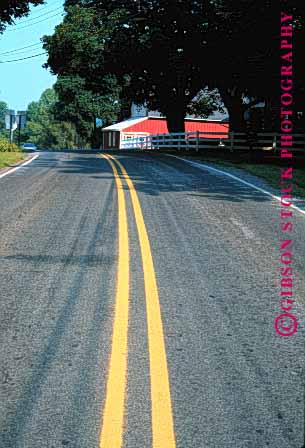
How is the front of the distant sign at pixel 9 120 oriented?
toward the camera

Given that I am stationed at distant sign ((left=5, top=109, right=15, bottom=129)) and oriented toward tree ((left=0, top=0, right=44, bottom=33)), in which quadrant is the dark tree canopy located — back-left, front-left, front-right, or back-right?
front-left

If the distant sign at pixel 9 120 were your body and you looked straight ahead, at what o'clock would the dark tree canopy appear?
The dark tree canopy is roughly at 10 o'clock from the distant sign.

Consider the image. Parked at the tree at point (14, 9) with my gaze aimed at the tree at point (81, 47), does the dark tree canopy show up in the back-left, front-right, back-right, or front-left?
front-right

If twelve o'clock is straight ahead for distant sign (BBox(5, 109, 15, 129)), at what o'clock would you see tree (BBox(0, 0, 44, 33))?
The tree is roughly at 12 o'clock from the distant sign.
